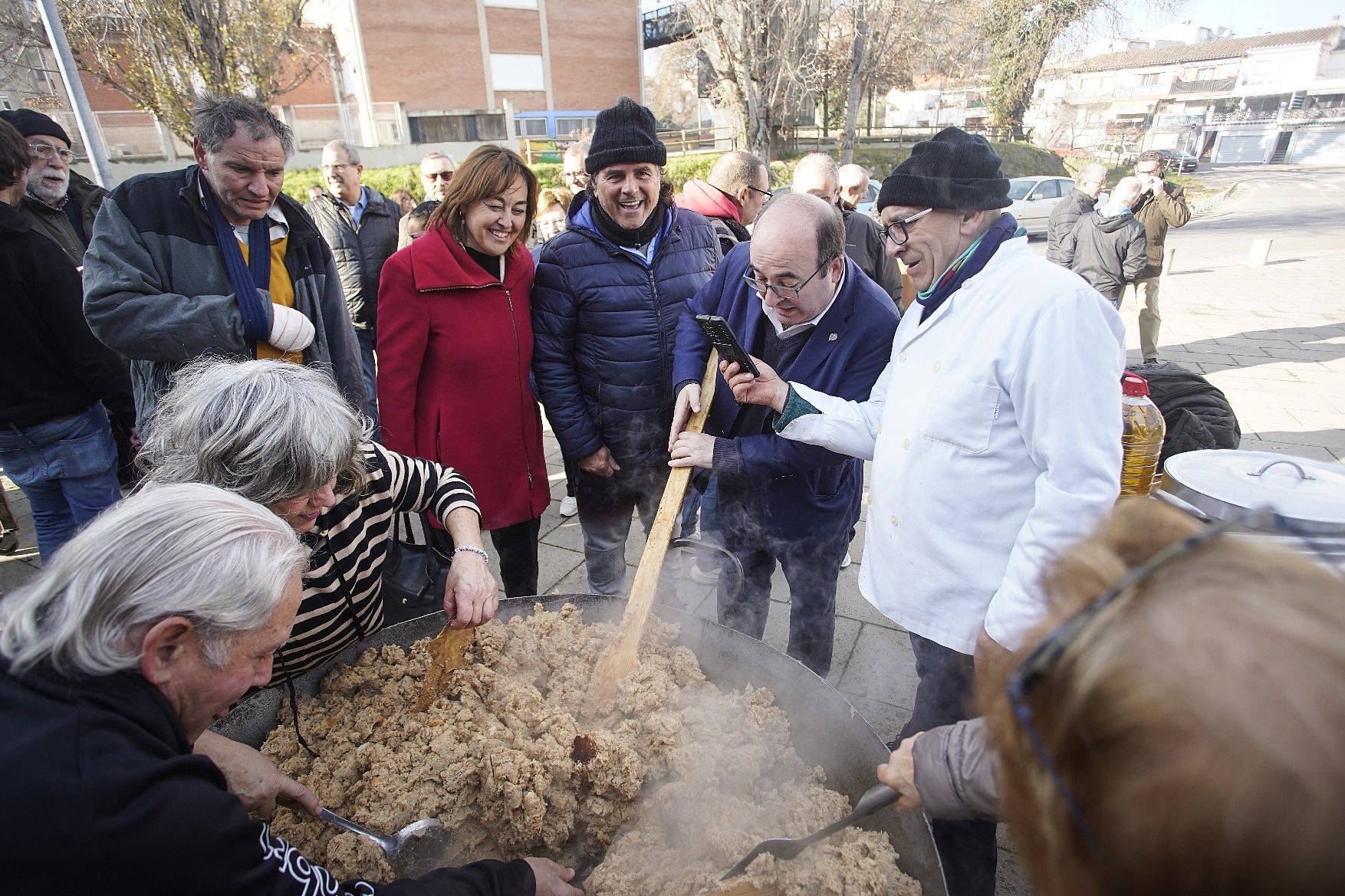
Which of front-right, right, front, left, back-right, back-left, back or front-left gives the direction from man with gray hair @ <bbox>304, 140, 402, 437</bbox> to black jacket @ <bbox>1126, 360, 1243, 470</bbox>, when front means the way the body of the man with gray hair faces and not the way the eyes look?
front-left

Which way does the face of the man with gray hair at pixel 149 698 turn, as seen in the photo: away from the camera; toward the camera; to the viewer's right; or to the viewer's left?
to the viewer's right

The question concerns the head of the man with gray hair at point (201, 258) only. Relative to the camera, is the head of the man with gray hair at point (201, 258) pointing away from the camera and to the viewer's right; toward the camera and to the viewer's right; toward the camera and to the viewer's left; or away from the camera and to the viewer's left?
toward the camera and to the viewer's right

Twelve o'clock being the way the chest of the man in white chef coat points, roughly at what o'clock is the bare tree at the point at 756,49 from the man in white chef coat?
The bare tree is roughly at 4 o'clock from the man in white chef coat.

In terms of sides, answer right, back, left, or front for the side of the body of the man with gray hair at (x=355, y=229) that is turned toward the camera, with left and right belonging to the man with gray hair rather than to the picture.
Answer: front

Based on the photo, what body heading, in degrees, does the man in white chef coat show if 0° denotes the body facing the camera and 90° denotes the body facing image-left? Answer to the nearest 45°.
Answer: approximately 45°

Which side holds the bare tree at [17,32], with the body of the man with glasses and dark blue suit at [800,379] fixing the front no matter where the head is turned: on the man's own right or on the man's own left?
on the man's own right

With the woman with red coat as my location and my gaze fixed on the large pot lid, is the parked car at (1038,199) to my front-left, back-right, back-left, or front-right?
front-left

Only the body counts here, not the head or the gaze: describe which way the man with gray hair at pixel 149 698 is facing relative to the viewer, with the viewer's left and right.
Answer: facing to the right of the viewer

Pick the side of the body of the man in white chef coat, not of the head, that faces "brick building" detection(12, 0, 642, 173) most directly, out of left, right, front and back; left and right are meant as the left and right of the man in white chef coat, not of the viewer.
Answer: right

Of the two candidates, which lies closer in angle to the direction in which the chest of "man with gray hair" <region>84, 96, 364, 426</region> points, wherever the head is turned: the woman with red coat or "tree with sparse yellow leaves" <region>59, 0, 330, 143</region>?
the woman with red coat

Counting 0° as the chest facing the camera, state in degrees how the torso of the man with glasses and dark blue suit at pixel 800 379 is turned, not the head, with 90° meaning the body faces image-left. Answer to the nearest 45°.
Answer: approximately 45°

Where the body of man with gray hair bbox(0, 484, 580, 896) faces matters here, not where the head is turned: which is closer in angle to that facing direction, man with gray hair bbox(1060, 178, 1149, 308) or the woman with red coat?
the man with gray hair

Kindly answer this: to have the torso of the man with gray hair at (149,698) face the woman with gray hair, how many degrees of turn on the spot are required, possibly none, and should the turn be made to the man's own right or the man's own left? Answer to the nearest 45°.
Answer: approximately 45° to the man's own left

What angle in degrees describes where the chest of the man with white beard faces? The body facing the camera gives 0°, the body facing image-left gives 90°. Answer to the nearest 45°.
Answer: approximately 315°

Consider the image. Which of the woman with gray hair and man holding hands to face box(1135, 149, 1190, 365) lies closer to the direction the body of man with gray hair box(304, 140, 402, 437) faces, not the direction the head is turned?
the woman with gray hair
